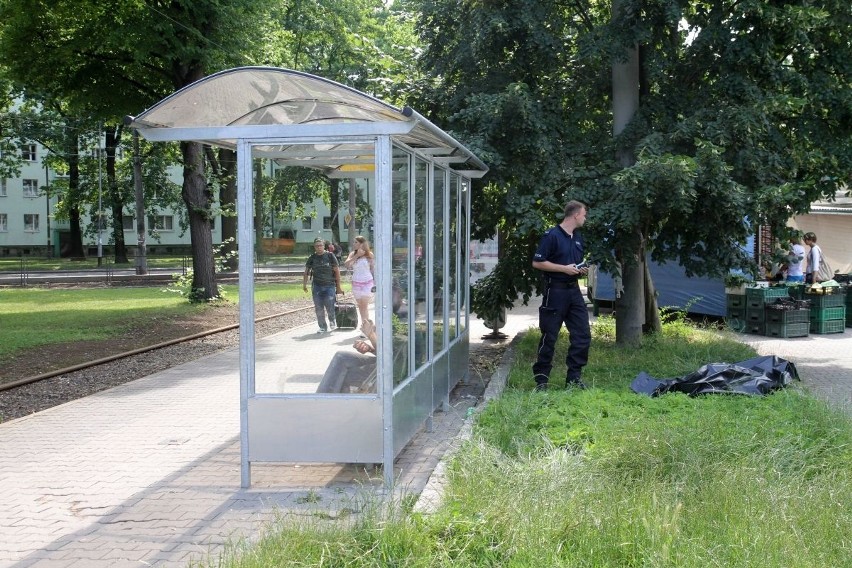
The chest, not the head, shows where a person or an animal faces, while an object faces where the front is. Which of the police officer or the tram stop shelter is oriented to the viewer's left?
the tram stop shelter

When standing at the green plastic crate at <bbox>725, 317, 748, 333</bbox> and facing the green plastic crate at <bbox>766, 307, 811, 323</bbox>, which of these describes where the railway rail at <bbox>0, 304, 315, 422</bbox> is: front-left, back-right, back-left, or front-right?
back-right

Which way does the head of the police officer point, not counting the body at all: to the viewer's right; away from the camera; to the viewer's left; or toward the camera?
to the viewer's right

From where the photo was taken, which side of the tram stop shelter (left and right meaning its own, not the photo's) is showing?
left

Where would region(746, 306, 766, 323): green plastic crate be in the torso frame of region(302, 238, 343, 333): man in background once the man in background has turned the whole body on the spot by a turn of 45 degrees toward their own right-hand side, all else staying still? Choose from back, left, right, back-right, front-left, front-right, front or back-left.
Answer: back

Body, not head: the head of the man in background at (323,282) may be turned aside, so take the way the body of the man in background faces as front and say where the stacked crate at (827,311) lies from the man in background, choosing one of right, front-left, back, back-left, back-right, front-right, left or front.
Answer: back-left

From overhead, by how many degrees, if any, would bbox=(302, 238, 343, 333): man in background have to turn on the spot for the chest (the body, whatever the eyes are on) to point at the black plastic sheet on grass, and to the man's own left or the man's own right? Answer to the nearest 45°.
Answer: approximately 90° to the man's own left

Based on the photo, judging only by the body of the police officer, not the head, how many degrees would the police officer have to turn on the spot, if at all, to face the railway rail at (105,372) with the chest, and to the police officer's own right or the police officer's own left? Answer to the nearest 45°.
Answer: approximately 180°

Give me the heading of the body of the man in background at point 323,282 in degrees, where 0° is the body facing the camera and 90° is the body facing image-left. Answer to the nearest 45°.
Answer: approximately 0°
